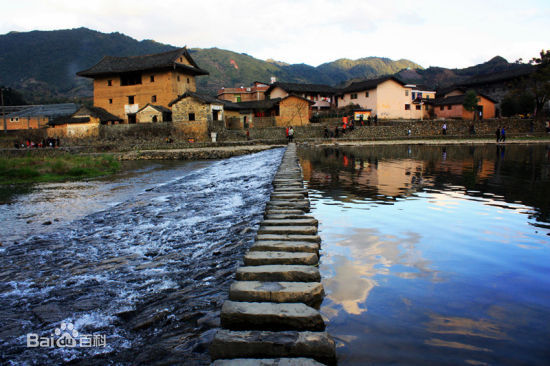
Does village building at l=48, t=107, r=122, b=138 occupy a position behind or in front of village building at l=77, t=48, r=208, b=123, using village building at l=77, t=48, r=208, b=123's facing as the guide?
in front

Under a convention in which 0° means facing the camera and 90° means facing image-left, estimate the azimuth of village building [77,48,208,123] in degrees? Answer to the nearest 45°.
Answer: approximately 45°

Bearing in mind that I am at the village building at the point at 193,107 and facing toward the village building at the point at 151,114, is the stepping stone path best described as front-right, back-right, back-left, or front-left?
back-left

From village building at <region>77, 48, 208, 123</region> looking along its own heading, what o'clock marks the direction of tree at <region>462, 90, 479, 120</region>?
The tree is roughly at 8 o'clock from the village building.

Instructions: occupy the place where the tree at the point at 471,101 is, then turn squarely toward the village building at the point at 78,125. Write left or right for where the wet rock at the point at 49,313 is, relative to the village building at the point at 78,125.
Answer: left

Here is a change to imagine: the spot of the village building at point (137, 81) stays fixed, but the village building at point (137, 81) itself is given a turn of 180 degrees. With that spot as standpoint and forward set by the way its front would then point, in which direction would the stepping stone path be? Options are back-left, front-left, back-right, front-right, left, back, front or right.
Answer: back-right

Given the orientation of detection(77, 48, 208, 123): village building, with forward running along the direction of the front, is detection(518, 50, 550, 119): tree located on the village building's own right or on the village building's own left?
on the village building's own left

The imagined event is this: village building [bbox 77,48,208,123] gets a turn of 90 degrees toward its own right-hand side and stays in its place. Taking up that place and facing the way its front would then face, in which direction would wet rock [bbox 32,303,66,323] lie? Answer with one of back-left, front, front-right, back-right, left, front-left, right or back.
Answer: back-left

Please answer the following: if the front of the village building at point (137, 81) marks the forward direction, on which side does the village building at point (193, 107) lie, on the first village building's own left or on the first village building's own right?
on the first village building's own left

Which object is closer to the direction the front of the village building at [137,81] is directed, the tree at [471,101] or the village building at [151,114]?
the village building
